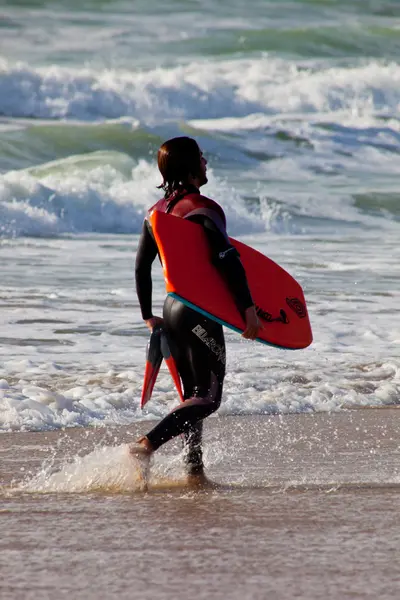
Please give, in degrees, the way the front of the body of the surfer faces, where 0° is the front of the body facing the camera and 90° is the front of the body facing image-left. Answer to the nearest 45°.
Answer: approximately 225°

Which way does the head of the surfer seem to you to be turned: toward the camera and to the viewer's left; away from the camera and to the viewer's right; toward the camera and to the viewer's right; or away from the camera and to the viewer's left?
away from the camera and to the viewer's right
